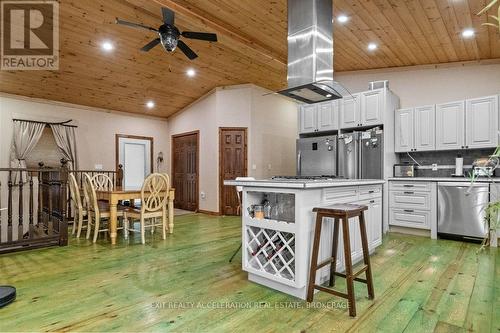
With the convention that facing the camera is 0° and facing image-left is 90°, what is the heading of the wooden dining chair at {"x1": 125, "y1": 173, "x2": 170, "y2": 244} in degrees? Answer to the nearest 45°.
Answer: approximately 135°

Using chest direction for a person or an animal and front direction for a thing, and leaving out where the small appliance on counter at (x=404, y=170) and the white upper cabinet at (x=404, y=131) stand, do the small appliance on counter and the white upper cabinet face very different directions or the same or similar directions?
same or similar directions

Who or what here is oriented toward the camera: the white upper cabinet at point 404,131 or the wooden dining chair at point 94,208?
the white upper cabinet

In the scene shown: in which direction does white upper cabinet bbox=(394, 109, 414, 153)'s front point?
toward the camera

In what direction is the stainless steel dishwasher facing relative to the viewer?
toward the camera

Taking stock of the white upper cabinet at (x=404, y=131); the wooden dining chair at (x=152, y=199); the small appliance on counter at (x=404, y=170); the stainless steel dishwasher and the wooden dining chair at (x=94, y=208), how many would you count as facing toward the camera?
3

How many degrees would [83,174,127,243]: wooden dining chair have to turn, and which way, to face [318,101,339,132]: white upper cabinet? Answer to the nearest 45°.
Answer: approximately 45° to its right

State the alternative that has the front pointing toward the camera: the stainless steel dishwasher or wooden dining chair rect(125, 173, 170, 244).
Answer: the stainless steel dishwasher

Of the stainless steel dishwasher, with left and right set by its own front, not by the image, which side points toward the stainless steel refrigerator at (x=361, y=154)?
right

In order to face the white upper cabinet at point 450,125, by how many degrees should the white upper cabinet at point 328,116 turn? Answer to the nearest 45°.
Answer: approximately 135° to its left

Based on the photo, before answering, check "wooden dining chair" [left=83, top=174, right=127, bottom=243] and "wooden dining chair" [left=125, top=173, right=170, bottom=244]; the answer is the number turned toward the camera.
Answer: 0

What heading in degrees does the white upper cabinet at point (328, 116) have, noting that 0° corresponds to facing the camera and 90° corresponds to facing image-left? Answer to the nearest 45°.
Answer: approximately 45°

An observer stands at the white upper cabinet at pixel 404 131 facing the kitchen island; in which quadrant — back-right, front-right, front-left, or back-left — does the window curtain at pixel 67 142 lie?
front-right

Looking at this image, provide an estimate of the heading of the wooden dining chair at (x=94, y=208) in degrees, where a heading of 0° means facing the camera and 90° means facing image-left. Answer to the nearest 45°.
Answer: approximately 225°

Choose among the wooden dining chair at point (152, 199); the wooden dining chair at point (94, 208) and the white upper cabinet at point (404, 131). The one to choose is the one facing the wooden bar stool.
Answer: the white upper cabinet

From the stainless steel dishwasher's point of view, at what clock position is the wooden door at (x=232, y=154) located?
The wooden door is roughly at 3 o'clock from the stainless steel dishwasher.

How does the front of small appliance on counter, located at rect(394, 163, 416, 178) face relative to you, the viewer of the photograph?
facing the viewer

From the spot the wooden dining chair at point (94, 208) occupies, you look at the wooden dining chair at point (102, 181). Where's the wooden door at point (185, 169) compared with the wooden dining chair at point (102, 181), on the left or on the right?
right

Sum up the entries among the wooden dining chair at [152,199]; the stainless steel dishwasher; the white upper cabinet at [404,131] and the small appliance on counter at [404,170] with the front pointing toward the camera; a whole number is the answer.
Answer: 3
